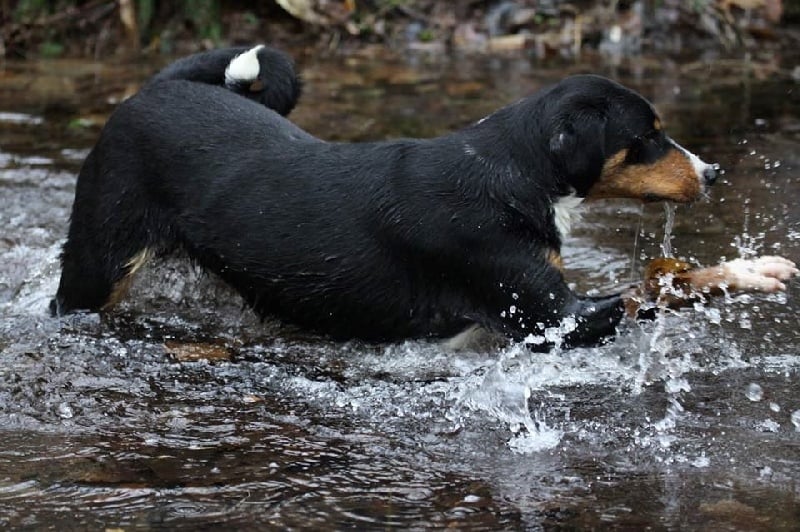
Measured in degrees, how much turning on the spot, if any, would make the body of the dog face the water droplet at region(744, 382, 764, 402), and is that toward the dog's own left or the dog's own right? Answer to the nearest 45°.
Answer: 0° — it already faces it

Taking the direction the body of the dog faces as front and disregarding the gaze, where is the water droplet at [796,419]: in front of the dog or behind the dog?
in front

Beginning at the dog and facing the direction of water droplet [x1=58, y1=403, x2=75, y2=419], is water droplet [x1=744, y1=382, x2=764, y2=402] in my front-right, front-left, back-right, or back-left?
back-left

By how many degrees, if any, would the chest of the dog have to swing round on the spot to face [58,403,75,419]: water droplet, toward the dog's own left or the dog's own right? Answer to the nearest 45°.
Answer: approximately 135° to the dog's own right

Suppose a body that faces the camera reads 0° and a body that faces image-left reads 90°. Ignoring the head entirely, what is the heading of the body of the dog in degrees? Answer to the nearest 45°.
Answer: approximately 270°
